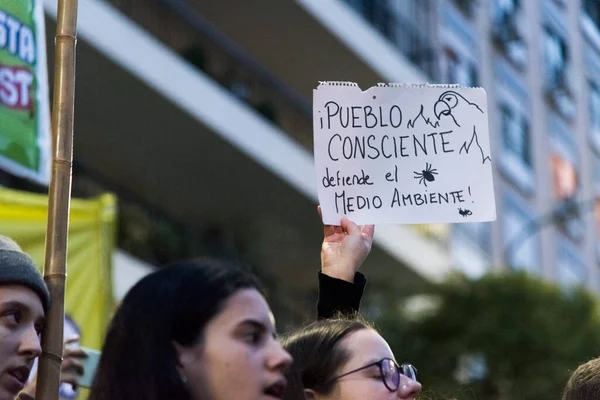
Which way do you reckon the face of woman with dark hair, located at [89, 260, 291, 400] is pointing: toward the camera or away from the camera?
toward the camera

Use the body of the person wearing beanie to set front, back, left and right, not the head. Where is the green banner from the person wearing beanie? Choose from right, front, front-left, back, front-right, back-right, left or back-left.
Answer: back-left

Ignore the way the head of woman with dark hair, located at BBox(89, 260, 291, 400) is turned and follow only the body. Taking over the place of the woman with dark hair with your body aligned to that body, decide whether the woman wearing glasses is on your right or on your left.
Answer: on your left

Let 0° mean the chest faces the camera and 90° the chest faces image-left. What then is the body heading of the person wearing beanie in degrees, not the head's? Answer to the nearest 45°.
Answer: approximately 315°

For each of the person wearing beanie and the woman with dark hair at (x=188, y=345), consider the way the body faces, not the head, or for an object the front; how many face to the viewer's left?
0

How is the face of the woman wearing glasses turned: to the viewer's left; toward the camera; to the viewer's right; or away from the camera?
to the viewer's right
